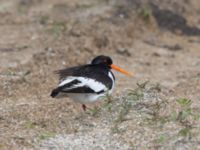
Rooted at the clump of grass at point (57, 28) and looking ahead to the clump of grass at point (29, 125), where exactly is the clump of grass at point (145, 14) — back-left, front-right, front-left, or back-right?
back-left

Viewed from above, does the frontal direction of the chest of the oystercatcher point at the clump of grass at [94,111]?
no

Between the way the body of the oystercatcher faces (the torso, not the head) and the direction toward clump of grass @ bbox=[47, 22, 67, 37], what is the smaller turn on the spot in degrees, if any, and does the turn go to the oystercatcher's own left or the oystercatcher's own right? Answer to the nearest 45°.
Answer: approximately 90° to the oystercatcher's own left

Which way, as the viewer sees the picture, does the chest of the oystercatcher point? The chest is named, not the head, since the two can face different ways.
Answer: to the viewer's right

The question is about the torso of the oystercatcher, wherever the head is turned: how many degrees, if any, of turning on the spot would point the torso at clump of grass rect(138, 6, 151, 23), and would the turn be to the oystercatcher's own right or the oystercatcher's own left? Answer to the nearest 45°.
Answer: approximately 90° to the oystercatcher's own left

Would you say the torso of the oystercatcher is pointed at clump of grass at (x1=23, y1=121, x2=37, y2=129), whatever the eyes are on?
no

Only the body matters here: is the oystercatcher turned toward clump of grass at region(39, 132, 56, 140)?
no

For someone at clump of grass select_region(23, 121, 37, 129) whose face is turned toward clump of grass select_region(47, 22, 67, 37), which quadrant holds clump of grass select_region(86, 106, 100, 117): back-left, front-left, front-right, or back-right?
front-right
